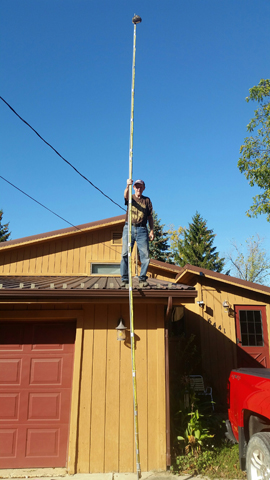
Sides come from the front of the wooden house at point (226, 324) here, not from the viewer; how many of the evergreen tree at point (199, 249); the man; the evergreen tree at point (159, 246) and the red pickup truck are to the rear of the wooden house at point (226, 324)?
2

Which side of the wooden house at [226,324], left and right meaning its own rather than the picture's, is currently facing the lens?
front

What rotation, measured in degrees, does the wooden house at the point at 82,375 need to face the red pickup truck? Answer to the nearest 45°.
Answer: approximately 45° to its left

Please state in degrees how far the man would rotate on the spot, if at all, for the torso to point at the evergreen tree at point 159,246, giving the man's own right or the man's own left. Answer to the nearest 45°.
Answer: approximately 180°

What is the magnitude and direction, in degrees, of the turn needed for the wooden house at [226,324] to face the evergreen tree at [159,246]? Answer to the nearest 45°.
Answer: approximately 180°

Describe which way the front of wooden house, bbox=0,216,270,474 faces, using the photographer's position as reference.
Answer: facing the viewer
